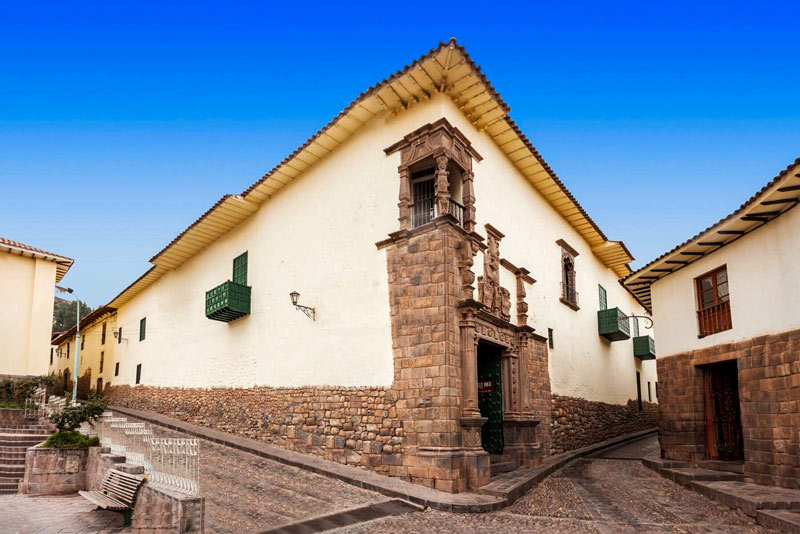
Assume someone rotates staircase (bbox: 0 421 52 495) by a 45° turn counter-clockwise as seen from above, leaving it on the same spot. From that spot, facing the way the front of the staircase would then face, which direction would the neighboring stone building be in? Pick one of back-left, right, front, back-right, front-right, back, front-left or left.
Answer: front

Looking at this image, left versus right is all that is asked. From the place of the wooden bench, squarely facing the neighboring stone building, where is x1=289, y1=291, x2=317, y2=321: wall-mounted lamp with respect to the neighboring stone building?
left

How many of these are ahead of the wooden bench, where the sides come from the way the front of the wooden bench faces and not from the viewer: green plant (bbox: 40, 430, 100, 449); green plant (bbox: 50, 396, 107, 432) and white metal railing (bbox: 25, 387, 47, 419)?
0

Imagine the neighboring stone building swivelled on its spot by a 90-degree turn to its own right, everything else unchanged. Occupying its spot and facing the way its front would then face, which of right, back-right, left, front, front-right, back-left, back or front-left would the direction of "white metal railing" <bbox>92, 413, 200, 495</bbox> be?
left

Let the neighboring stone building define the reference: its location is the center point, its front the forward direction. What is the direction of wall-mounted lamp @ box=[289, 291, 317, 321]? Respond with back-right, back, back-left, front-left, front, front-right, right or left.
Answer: front-right

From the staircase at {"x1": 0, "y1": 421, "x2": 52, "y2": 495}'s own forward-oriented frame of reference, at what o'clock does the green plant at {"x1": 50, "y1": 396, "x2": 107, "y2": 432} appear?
The green plant is roughly at 8 o'clock from the staircase.

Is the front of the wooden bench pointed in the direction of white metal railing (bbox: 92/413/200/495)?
no

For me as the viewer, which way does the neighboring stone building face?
facing the viewer and to the left of the viewer

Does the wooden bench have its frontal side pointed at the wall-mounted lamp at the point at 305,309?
no

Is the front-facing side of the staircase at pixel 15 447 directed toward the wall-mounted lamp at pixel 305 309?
no

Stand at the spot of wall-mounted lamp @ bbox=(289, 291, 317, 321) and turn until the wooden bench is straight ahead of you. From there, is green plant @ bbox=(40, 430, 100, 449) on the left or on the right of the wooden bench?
right

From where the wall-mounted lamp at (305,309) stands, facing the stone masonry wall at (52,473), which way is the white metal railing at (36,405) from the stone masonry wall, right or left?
right
